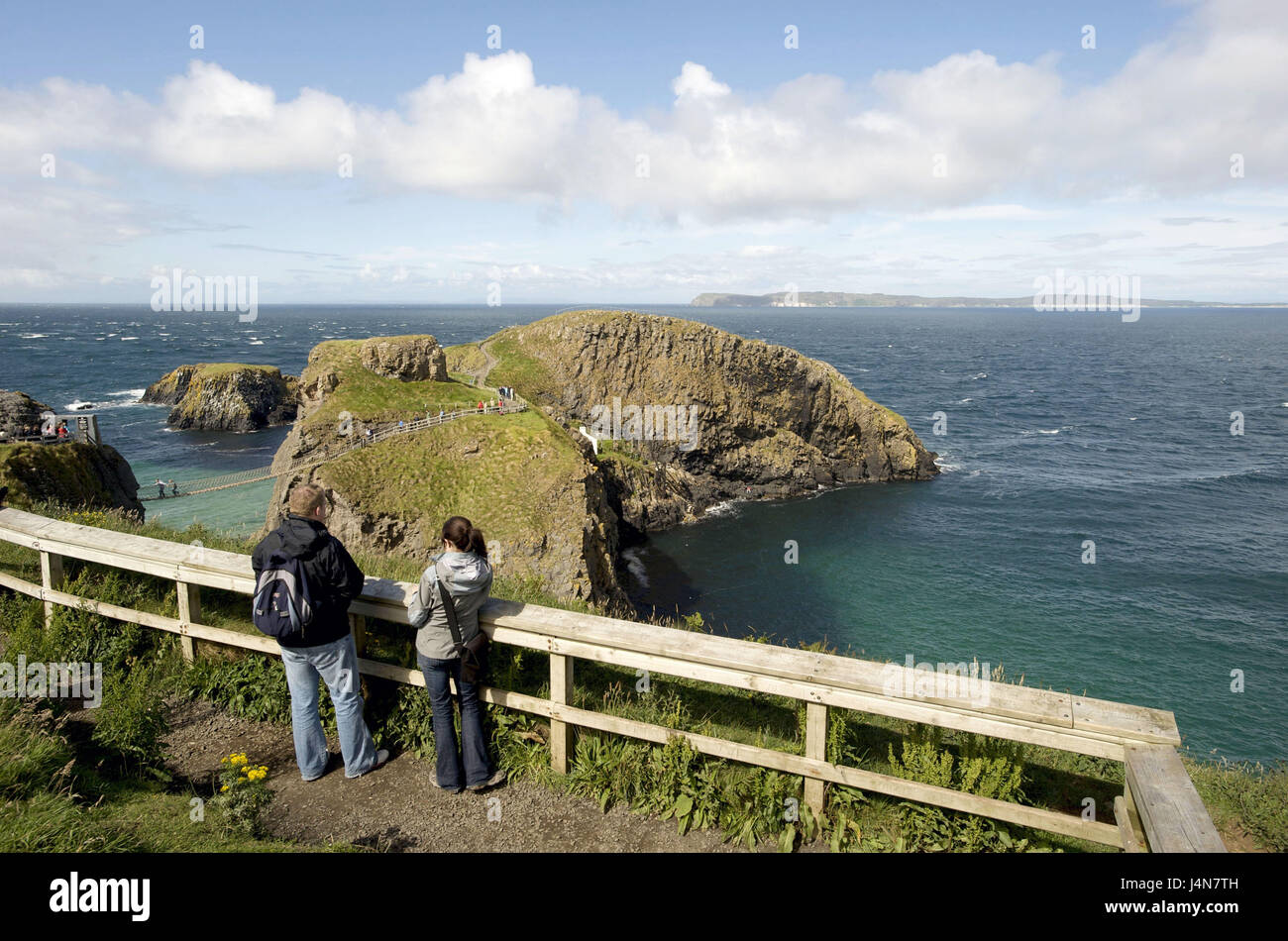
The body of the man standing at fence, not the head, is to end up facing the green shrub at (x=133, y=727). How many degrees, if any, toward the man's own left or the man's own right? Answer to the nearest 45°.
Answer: approximately 90° to the man's own left

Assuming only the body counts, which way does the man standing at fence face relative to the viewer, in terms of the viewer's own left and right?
facing away from the viewer and to the right of the viewer

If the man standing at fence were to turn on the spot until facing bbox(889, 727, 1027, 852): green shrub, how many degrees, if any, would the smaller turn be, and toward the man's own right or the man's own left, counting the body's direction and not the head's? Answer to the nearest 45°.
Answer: approximately 90° to the man's own right
